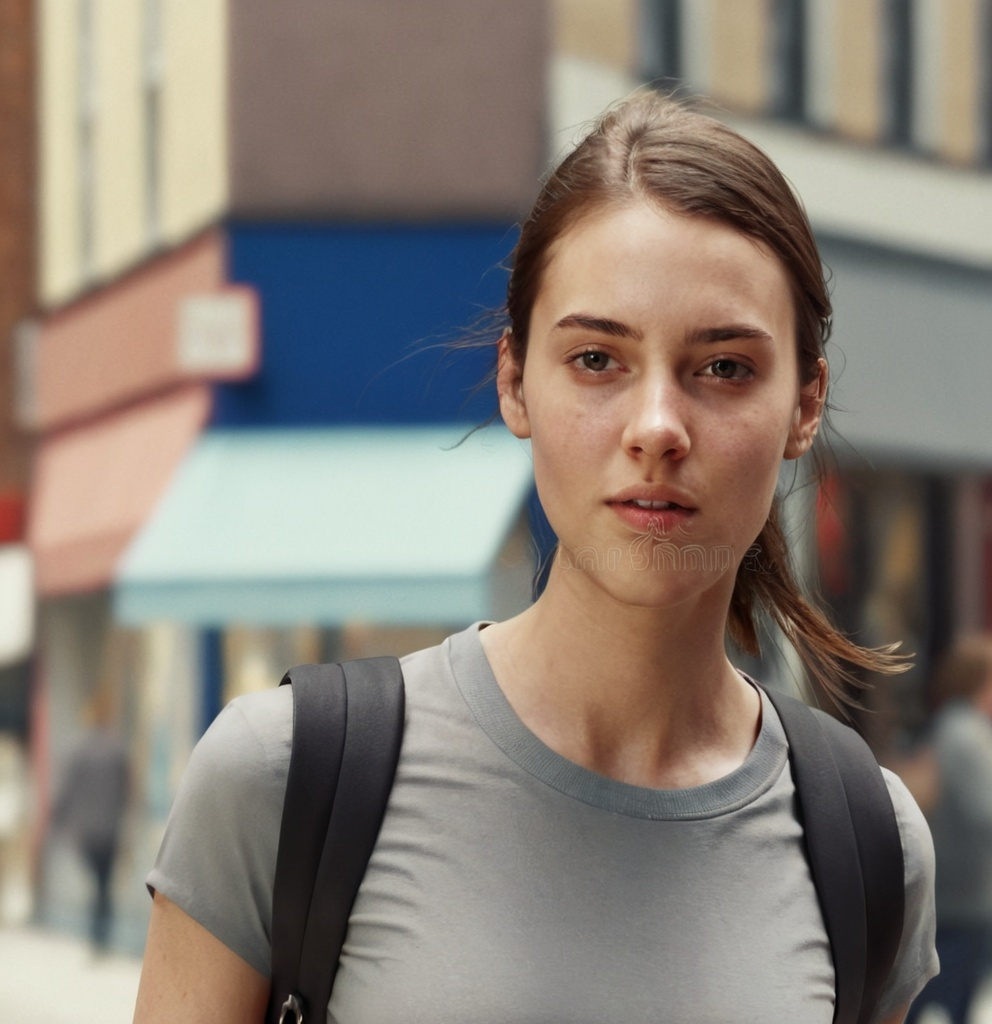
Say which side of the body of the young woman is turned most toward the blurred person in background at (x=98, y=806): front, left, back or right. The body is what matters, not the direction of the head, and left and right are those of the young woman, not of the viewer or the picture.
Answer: back

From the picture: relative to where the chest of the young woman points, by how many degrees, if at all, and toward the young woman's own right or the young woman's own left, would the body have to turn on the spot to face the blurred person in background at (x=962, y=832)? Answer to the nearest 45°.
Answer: approximately 180°

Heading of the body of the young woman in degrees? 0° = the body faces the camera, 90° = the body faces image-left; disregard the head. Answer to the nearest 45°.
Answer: approximately 0°

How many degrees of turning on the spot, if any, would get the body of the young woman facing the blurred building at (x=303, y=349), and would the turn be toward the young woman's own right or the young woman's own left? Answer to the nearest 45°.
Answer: approximately 180°

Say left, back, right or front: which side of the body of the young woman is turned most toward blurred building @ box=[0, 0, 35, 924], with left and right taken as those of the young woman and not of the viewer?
back
